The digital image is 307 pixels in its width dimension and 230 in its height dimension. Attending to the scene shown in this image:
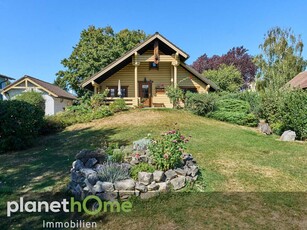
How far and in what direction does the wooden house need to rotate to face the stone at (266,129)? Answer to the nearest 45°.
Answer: approximately 45° to its left

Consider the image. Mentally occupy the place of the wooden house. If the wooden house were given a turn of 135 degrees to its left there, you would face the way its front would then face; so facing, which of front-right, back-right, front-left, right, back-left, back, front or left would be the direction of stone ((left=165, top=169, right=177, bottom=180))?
back-right

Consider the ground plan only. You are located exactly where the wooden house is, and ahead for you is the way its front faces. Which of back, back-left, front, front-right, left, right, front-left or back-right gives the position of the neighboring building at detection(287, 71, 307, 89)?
left

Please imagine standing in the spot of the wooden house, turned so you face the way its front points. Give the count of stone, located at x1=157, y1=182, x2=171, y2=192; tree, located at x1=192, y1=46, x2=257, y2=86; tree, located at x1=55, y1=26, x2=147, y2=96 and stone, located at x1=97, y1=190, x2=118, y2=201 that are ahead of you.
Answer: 2

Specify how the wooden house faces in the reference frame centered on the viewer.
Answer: facing the viewer

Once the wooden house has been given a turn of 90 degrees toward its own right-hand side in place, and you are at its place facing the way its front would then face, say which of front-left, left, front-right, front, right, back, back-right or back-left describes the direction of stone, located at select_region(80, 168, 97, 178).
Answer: left

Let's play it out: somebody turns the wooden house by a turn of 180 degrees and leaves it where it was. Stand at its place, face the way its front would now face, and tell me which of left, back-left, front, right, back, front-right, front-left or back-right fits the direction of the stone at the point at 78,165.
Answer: back

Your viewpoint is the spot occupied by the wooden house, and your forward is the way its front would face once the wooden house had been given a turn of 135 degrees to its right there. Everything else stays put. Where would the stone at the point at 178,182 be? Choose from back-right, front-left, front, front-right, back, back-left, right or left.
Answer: back-left

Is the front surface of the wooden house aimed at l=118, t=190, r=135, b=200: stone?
yes

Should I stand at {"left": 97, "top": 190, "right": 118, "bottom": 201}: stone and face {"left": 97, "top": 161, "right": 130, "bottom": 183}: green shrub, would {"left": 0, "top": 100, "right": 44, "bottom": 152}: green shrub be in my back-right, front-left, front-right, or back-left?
front-left

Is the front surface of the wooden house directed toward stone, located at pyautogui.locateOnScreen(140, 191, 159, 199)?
yes

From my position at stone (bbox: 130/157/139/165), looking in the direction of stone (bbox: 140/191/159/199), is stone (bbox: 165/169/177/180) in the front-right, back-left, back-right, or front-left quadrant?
front-left

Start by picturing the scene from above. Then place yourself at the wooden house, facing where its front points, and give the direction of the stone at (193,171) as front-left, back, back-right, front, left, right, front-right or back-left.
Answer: front

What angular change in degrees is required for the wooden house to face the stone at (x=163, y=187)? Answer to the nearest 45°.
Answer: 0° — it already faces it

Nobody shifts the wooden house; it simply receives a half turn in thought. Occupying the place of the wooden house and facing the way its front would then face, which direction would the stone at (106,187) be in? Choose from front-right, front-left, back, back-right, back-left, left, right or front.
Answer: back

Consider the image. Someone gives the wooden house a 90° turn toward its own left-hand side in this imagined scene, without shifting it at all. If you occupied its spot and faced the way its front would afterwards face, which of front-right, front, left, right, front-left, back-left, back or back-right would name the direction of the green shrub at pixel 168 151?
right

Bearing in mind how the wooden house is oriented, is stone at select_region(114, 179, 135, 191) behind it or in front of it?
in front

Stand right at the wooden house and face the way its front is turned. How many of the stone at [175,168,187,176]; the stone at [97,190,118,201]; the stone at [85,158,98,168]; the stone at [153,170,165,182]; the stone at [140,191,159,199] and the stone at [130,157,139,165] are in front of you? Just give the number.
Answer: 6

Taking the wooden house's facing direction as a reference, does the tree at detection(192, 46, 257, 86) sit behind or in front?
behind

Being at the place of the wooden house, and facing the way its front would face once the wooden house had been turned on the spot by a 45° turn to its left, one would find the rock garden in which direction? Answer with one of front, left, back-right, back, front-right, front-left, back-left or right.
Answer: front-right

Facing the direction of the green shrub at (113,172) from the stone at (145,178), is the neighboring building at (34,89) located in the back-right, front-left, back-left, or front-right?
front-right

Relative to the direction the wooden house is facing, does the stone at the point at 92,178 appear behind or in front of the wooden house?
in front

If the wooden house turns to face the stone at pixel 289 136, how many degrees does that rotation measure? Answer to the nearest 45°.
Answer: approximately 45° to its left
